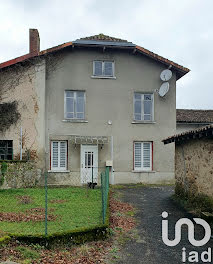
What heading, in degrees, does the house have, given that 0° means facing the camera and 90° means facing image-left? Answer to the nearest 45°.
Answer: approximately 0°
